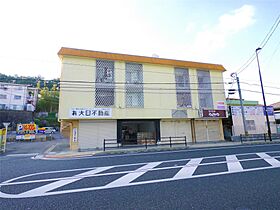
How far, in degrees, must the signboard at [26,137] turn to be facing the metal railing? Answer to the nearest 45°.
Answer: approximately 45° to its left

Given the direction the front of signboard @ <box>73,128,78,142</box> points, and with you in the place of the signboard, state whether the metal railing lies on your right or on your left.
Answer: on your left

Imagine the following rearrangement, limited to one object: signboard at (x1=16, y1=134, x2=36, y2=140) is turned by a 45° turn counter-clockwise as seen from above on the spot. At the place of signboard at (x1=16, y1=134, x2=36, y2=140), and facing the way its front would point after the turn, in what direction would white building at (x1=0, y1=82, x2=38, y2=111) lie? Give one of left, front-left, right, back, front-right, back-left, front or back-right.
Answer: back-left

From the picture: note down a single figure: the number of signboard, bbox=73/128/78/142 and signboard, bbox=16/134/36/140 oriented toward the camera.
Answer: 2

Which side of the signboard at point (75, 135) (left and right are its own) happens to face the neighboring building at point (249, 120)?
left

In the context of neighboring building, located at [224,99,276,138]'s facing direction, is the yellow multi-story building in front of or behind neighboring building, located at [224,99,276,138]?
in front

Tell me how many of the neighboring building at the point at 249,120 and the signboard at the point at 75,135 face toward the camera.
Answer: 2

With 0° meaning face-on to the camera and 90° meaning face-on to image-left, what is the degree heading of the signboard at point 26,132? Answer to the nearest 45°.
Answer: approximately 0°

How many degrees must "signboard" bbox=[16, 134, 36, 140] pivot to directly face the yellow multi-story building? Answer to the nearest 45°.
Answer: approximately 45° to its left

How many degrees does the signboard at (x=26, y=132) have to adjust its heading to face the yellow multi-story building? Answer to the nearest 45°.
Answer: approximately 45° to its left
